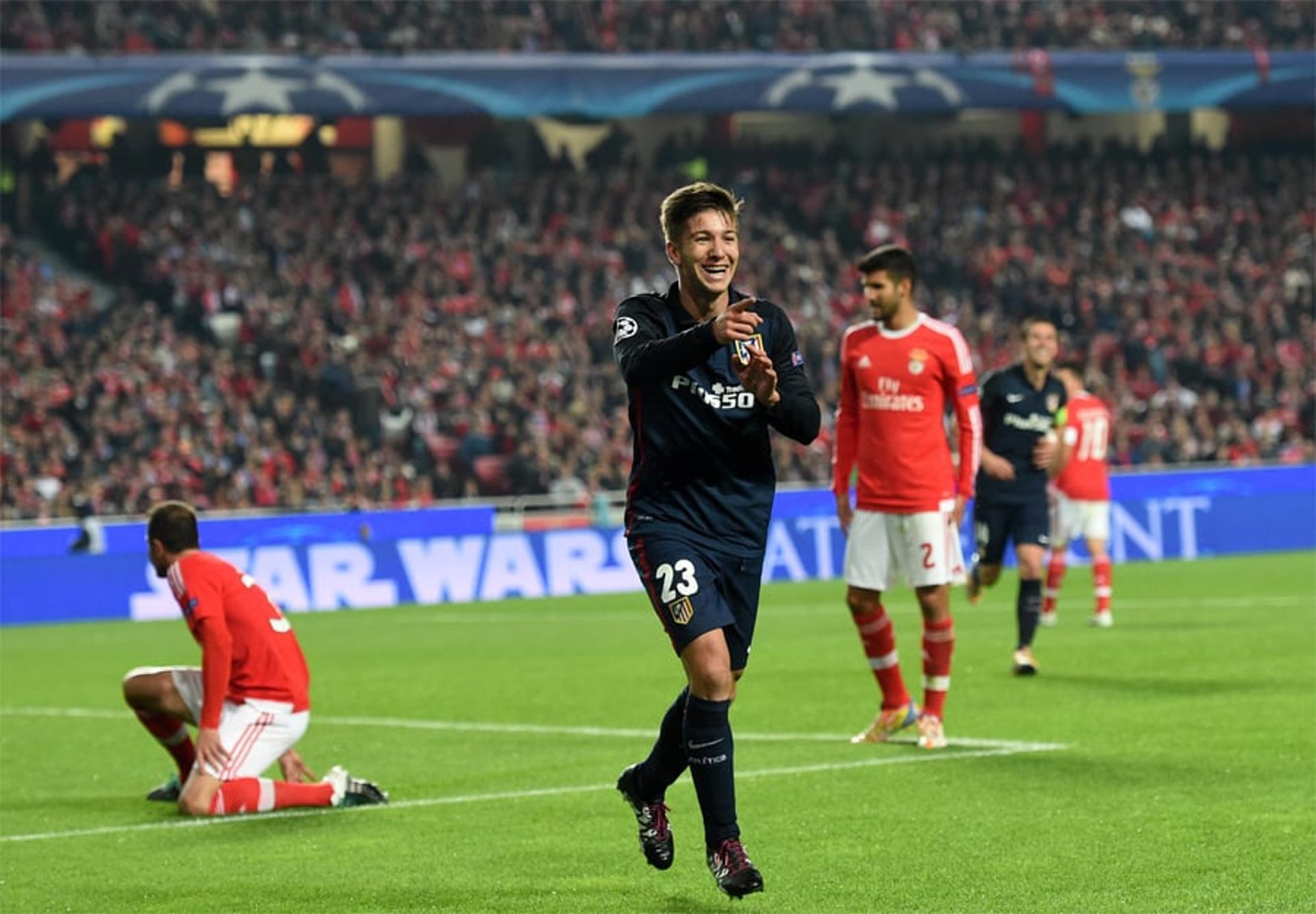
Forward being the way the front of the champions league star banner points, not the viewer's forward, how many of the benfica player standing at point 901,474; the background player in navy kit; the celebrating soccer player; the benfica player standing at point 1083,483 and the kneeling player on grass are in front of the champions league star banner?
5

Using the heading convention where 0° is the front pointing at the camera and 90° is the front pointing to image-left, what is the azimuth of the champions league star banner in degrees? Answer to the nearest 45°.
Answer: approximately 0°

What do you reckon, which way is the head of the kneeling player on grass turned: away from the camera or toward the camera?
away from the camera

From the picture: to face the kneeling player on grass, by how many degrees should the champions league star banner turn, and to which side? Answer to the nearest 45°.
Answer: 0° — it already faces them

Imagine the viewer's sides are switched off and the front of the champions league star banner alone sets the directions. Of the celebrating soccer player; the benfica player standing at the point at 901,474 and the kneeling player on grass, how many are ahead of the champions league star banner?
3

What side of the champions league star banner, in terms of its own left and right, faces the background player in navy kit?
front

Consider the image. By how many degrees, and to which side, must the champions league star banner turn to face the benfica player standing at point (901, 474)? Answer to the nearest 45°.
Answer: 0° — it already faces them

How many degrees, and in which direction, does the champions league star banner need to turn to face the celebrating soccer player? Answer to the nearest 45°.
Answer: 0° — it already faces them

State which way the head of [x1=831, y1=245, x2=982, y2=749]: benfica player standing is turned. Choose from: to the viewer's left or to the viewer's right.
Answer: to the viewer's left
